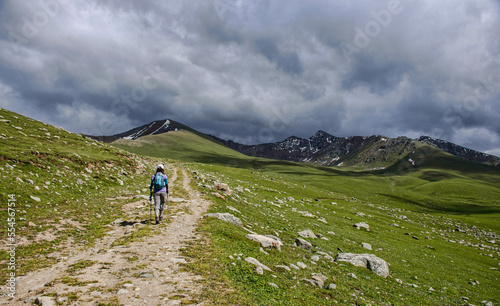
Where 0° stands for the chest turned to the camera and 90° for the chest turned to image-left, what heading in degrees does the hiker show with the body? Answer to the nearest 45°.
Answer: approximately 180°

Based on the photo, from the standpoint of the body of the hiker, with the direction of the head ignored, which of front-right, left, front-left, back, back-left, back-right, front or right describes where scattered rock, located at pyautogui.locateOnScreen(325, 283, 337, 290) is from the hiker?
back-right

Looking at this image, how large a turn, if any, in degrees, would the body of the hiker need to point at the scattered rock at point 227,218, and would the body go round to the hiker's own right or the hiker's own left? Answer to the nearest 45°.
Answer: approximately 90° to the hiker's own right

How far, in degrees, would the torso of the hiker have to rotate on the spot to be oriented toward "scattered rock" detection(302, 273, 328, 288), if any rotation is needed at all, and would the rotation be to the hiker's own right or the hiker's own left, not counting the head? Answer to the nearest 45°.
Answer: approximately 135° to the hiker's own right

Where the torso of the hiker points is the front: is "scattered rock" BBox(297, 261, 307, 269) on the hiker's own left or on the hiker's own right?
on the hiker's own right

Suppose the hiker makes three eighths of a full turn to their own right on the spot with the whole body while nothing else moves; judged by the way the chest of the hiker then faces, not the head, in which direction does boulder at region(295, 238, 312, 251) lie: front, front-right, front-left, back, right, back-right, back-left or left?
front-left
